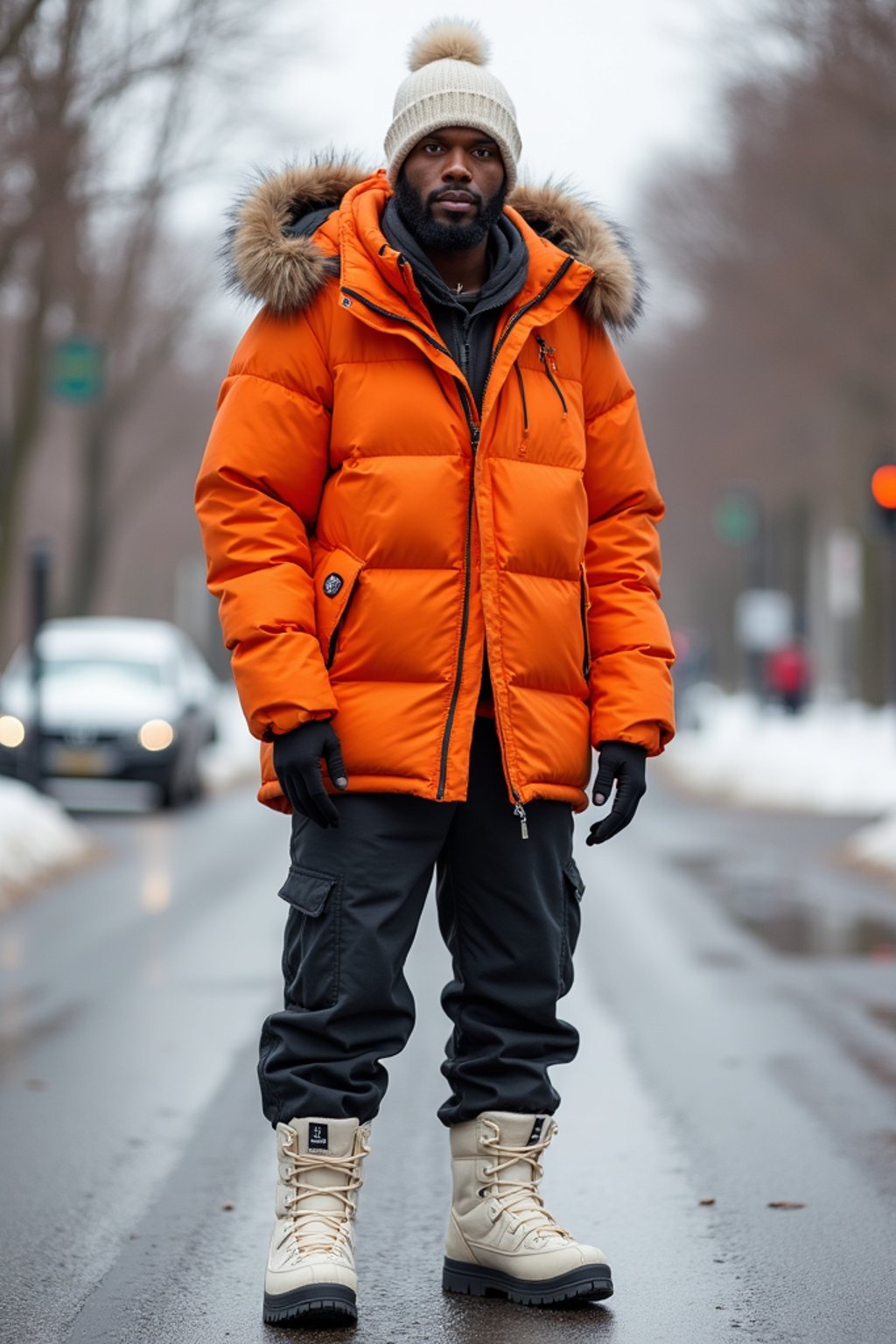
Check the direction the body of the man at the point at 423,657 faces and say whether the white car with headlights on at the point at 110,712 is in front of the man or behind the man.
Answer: behind

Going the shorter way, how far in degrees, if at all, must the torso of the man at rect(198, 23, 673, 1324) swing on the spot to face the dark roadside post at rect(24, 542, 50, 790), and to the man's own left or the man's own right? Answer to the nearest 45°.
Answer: approximately 180°

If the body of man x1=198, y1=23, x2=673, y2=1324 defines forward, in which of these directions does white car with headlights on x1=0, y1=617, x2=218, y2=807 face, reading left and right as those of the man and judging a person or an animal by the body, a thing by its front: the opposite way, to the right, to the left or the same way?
the same way

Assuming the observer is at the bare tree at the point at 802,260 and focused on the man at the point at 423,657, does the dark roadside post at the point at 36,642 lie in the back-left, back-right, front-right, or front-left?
front-right

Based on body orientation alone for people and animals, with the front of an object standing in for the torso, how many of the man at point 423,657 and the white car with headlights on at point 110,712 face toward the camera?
2

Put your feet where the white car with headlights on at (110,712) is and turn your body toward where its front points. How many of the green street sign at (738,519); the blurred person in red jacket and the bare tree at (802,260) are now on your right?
0

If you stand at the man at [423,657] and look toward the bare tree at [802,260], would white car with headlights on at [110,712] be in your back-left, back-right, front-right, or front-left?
front-left

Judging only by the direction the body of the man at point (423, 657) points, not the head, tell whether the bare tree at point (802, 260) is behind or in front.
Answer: behind

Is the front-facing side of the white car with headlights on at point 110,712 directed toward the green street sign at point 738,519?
no

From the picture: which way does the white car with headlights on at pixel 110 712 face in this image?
toward the camera

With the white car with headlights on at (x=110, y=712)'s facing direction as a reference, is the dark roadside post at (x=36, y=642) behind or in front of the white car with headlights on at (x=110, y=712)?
in front

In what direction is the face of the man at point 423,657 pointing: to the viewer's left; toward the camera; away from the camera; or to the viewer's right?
toward the camera

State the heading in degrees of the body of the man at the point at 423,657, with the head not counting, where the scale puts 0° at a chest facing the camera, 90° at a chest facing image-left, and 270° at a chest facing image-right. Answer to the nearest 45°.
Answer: approximately 0°

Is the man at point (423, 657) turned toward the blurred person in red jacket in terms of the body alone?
no

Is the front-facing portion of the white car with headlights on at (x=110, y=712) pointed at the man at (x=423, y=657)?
yes
